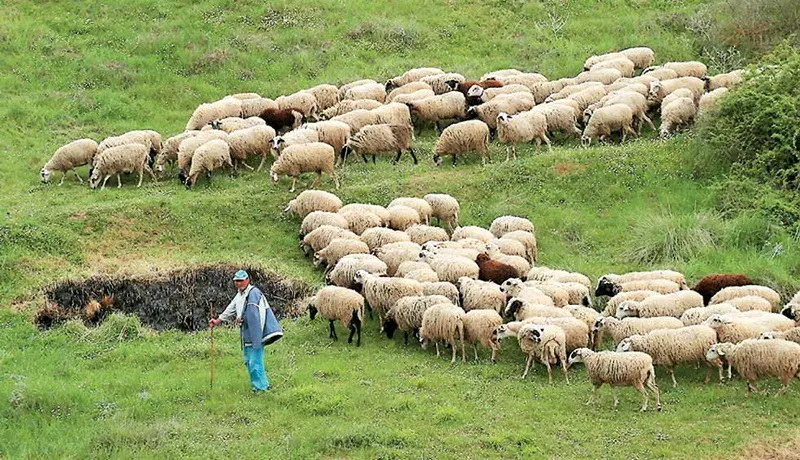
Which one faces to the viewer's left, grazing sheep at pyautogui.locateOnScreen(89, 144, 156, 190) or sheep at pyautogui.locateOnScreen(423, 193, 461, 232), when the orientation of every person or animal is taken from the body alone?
the grazing sheep

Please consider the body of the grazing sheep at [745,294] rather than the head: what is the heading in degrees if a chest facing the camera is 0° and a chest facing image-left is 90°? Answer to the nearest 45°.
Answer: approximately 90°

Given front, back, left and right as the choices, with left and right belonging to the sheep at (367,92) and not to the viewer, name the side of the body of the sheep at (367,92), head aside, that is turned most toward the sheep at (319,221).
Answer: left

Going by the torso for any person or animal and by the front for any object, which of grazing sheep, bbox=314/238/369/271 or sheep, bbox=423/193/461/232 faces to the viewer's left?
the grazing sheep

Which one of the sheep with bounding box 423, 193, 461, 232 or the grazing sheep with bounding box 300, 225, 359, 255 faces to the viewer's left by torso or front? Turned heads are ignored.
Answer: the grazing sheep

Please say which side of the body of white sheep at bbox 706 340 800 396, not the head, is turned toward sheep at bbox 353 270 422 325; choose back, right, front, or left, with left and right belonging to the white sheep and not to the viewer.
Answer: front

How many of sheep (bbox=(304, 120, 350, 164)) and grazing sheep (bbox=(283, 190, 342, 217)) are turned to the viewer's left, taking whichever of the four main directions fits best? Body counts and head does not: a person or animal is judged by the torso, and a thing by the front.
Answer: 2

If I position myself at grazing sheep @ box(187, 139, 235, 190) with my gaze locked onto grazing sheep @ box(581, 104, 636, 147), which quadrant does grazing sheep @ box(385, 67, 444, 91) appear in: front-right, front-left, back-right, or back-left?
front-left

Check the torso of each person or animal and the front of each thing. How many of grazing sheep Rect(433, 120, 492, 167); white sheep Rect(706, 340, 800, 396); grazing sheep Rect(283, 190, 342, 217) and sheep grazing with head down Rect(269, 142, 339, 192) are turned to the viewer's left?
4

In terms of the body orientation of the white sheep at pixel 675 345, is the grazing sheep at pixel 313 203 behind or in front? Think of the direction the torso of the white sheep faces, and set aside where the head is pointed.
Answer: in front

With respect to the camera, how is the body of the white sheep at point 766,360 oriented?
to the viewer's left

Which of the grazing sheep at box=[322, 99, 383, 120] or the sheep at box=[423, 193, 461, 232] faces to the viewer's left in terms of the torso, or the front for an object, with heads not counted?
the grazing sheep

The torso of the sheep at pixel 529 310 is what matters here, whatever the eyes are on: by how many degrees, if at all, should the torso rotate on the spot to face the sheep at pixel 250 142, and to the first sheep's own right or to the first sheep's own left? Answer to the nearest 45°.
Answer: approximately 45° to the first sheep's own right
